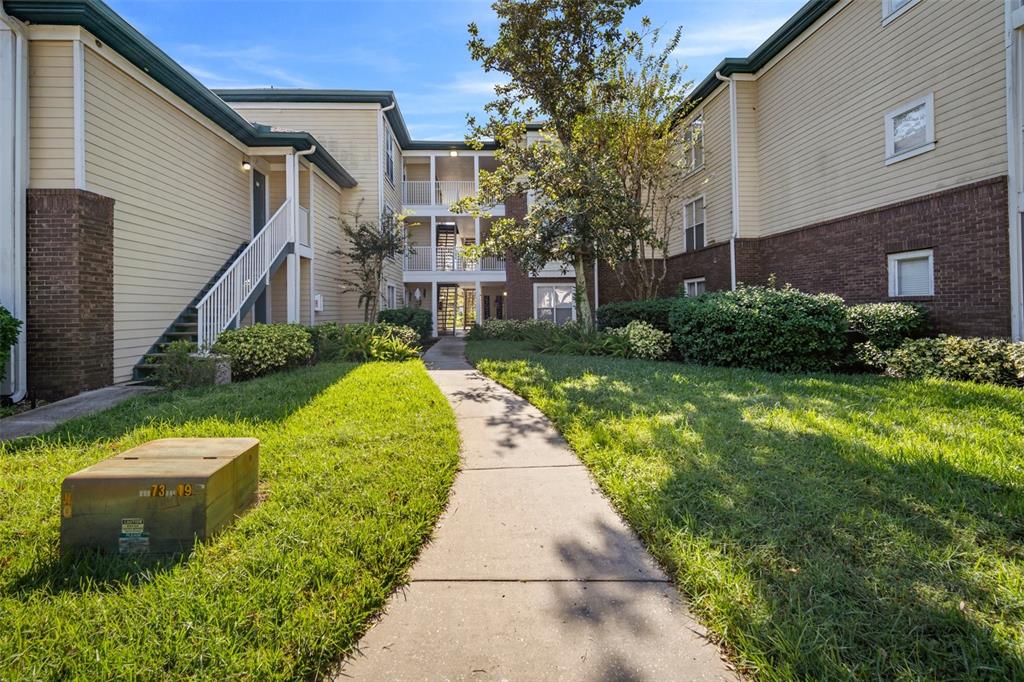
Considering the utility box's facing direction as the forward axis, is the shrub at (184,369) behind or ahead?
behind

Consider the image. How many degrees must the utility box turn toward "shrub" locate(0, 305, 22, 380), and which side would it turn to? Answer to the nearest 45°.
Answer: approximately 180°

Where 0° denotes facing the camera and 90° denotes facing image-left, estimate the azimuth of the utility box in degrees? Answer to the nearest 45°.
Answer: approximately 0°

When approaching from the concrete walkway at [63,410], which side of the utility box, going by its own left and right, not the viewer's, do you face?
back

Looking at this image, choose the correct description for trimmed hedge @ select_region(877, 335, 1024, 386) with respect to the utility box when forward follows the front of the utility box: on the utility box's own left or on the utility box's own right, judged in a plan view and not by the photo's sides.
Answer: on the utility box's own left
